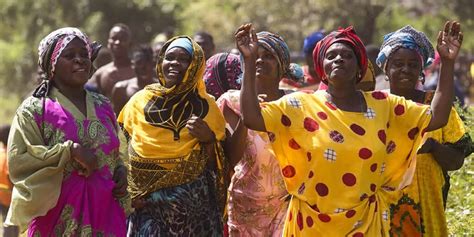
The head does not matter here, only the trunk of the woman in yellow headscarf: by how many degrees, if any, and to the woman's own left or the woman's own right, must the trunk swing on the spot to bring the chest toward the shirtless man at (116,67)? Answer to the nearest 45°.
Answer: approximately 180°

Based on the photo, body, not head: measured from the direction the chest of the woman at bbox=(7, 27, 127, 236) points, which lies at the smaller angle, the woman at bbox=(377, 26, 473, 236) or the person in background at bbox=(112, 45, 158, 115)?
the woman

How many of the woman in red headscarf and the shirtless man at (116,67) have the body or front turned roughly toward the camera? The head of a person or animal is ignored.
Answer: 2

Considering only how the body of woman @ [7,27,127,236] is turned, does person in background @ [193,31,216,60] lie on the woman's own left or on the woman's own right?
on the woman's own left

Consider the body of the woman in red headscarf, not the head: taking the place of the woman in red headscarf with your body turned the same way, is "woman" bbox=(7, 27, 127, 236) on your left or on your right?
on your right

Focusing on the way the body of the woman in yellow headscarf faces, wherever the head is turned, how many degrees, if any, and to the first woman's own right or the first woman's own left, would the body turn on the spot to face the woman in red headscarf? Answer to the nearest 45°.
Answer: approximately 45° to the first woman's own left

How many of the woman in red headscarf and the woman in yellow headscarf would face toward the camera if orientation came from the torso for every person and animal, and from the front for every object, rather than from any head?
2
